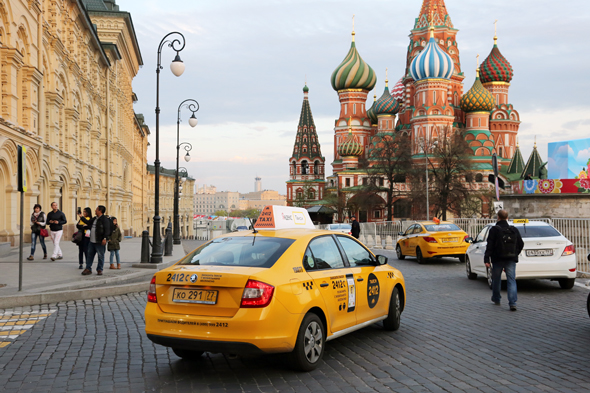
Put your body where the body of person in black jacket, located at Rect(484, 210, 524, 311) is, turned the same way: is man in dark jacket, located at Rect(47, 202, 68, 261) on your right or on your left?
on your left

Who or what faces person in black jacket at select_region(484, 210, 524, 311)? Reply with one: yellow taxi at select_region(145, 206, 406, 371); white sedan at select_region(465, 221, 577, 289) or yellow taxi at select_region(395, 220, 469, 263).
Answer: yellow taxi at select_region(145, 206, 406, 371)

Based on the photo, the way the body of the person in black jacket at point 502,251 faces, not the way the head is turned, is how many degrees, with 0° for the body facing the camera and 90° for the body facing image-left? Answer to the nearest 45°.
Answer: approximately 180°

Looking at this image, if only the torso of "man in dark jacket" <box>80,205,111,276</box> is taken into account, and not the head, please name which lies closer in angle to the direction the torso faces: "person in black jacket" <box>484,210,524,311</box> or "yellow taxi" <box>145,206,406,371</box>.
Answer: the yellow taxi

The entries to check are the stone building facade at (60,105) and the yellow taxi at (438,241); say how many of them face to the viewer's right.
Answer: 1

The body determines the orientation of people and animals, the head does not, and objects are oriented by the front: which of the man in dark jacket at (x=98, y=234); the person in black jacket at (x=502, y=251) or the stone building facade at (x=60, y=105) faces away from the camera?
the person in black jacket

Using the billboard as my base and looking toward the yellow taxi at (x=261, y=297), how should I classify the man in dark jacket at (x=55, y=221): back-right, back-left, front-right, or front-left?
front-right

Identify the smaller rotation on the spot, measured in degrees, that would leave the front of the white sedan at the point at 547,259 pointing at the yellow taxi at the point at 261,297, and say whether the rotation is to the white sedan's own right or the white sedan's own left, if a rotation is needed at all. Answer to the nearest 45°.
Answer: approximately 135° to the white sedan's own left

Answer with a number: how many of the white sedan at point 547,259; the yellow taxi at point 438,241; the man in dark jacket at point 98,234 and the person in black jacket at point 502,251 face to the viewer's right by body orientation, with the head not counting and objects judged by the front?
0

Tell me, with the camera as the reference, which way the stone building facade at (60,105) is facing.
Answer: facing to the right of the viewer

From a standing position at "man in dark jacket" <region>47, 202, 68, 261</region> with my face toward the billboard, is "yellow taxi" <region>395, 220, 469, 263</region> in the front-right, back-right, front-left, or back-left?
front-right

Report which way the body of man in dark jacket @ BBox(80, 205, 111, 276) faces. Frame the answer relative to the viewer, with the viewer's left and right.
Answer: facing the viewer and to the left of the viewer

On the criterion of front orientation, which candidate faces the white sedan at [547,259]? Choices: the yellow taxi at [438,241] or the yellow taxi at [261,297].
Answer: the yellow taxi at [261,297]

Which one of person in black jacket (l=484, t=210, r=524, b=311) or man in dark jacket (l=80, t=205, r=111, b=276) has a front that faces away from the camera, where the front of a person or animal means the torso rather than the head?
the person in black jacket

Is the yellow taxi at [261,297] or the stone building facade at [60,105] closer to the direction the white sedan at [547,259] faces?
the stone building facade
